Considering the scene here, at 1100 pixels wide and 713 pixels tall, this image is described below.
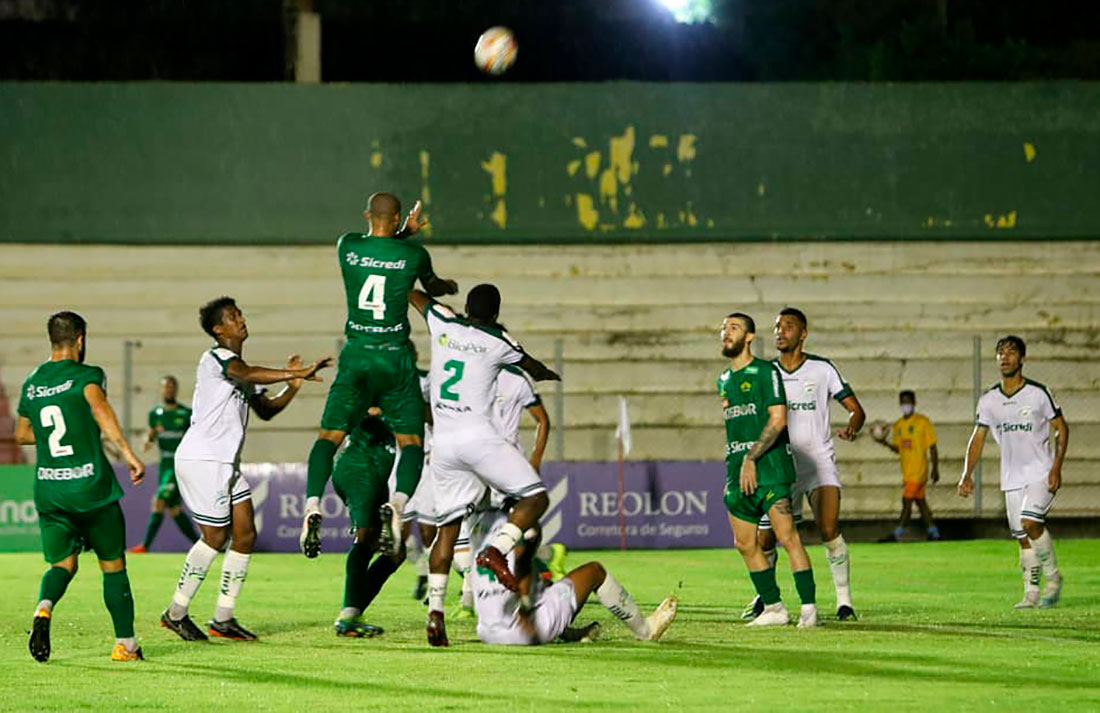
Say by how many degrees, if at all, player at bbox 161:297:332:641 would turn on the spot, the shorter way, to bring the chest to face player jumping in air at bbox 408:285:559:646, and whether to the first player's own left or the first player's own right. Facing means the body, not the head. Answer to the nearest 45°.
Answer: approximately 45° to the first player's own right

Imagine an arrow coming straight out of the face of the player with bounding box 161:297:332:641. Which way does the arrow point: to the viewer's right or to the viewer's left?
to the viewer's right

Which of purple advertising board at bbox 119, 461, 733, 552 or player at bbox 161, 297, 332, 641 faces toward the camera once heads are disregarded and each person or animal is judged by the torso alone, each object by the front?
the purple advertising board

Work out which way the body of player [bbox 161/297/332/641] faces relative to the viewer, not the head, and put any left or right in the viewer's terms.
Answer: facing to the right of the viewer

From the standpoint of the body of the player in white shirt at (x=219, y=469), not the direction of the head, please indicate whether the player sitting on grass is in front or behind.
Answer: in front

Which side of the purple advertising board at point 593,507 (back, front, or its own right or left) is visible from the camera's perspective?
front

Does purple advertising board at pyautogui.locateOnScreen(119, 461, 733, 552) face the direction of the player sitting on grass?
yes

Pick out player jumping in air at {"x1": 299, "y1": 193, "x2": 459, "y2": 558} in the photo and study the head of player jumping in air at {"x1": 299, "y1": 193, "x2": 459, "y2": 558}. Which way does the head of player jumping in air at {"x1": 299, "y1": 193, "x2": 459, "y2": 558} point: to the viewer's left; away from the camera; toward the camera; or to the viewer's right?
away from the camera

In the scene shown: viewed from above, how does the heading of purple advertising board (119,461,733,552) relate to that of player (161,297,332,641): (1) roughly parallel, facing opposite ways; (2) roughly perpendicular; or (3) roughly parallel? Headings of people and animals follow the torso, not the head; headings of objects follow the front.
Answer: roughly perpendicular

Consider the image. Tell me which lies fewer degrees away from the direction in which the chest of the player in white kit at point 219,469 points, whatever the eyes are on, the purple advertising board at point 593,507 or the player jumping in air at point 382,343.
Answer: the player jumping in air

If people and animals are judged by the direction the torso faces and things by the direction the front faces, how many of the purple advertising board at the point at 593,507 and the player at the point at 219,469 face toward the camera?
1

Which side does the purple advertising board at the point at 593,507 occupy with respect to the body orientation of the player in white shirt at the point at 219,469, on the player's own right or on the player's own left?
on the player's own left

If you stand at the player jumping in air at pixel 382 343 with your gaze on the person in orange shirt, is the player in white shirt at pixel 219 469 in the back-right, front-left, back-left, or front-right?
back-left

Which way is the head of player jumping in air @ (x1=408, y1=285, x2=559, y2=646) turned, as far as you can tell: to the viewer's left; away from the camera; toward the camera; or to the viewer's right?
away from the camera
